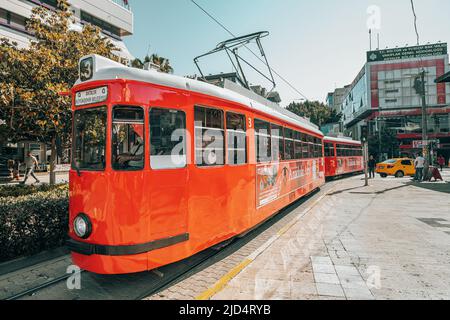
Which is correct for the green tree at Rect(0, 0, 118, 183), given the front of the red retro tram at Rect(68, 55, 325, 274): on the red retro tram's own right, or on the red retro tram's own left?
on the red retro tram's own right

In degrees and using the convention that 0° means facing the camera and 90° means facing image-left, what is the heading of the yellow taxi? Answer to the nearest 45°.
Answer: approximately 45°

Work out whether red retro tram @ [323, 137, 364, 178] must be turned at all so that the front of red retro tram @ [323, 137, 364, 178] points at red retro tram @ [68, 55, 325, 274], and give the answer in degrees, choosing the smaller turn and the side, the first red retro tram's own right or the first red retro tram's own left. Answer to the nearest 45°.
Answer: approximately 45° to the first red retro tram's own left

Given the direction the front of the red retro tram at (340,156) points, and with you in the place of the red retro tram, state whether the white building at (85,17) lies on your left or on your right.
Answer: on your right

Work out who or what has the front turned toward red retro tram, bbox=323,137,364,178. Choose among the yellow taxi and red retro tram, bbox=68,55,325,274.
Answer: the yellow taxi

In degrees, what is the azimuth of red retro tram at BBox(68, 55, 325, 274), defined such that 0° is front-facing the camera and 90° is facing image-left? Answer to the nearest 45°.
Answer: approximately 45°

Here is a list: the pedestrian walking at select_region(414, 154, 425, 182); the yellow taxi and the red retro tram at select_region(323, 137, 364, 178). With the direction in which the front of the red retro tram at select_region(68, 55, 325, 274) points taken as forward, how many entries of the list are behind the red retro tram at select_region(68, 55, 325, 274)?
3
